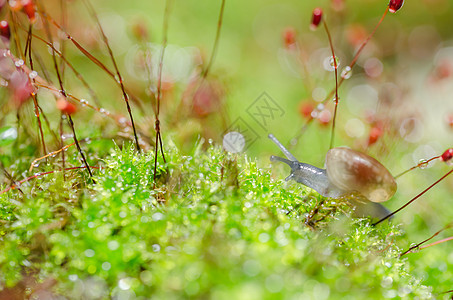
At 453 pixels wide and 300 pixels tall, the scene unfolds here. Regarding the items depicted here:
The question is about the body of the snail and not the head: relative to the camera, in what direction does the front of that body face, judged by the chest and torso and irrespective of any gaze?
to the viewer's left

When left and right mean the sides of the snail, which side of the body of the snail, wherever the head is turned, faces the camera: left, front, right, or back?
left
